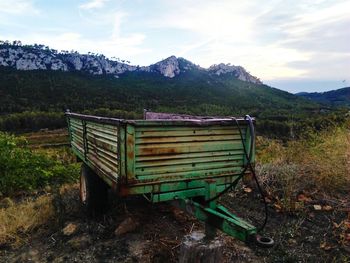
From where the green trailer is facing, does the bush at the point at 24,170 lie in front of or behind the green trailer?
behind

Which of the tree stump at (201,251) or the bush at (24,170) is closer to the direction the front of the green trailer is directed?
the tree stump

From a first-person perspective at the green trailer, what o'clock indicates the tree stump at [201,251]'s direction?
The tree stump is roughly at 1 o'clock from the green trailer.
